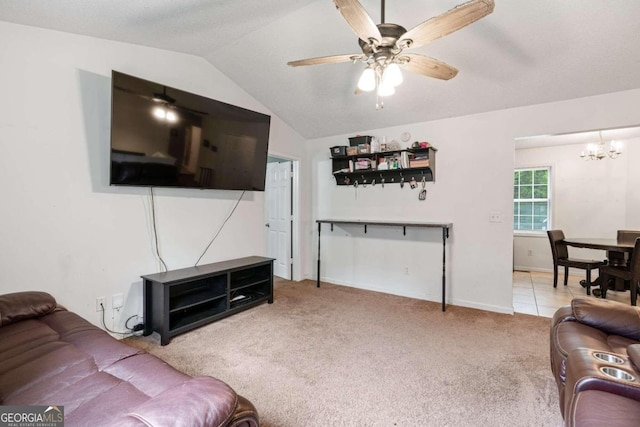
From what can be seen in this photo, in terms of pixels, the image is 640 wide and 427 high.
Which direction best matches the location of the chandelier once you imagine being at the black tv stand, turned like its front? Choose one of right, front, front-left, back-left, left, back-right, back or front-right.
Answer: front-left

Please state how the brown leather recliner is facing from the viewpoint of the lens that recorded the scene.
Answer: facing to the left of the viewer

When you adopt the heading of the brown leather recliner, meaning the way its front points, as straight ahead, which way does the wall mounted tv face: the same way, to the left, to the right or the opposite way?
the opposite way

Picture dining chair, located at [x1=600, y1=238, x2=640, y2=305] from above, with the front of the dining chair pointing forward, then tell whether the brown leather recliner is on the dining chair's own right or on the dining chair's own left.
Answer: on the dining chair's own left

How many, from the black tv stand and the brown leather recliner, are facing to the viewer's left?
1

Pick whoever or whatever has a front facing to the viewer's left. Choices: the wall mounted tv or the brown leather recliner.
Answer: the brown leather recliner

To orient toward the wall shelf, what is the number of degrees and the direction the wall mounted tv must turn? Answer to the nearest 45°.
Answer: approximately 45° to its left

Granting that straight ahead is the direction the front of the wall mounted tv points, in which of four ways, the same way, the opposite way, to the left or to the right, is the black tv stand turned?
the same way

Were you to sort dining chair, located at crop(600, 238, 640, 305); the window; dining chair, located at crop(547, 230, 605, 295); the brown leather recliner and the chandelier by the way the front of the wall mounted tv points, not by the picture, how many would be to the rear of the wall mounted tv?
0

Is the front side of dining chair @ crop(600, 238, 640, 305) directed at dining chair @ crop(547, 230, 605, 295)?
yes

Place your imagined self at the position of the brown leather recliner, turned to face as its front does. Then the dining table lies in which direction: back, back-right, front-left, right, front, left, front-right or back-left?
right

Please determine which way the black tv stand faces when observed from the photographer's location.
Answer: facing the viewer and to the right of the viewer

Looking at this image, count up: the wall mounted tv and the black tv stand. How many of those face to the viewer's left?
0

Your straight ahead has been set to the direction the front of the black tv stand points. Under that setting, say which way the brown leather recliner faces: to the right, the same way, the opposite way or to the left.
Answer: the opposite way

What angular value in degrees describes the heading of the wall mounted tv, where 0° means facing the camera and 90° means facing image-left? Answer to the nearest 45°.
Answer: approximately 315°

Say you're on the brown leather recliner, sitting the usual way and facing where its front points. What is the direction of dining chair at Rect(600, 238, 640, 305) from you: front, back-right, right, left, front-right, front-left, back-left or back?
right
